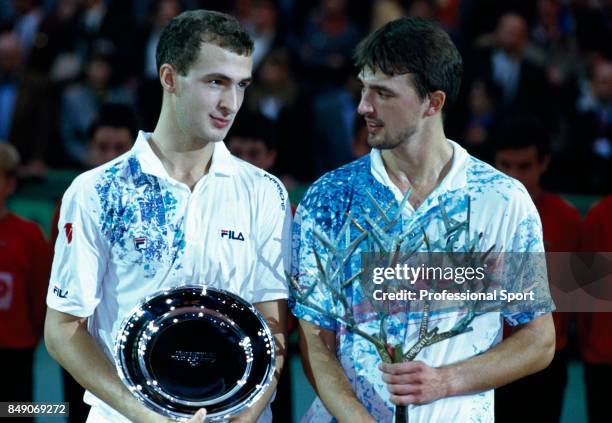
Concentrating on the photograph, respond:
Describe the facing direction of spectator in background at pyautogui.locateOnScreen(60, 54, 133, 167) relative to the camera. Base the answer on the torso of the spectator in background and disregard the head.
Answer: toward the camera

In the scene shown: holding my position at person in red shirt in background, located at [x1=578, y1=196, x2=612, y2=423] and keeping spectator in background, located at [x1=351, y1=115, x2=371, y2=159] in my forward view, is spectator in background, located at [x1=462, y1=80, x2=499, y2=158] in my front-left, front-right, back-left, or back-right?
front-right

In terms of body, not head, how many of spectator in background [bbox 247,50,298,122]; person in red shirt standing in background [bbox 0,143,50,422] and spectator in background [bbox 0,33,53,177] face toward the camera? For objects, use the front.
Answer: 3

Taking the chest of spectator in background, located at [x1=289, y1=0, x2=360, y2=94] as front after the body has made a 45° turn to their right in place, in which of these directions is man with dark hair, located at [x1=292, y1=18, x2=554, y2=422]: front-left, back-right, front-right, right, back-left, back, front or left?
front-left

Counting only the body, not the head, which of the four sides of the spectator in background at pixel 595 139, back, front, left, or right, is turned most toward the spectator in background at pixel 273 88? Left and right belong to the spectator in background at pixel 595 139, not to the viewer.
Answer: right

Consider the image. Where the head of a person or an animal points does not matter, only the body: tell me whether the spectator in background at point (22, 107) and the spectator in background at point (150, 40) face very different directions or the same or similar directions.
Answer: same or similar directions

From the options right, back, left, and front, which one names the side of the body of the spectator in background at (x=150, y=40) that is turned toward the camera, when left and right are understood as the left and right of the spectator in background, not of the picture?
front

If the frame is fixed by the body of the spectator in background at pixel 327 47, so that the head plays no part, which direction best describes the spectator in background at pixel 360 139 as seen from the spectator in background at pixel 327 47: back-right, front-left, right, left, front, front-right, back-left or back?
front

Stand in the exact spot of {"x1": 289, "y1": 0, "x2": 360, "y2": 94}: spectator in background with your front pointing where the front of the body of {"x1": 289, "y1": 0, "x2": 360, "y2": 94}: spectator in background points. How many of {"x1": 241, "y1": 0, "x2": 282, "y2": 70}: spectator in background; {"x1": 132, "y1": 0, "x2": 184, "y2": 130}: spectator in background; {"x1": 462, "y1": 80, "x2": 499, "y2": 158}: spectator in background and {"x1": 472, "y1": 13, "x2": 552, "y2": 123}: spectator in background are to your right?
2

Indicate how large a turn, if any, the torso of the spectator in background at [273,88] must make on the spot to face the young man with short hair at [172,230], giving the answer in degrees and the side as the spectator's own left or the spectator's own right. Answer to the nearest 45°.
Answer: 0° — they already face them

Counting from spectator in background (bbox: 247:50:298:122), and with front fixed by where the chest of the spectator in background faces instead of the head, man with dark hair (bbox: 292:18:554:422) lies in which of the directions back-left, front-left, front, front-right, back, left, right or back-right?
front

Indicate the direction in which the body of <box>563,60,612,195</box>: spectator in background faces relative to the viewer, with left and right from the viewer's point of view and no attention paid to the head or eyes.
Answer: facing the viewer

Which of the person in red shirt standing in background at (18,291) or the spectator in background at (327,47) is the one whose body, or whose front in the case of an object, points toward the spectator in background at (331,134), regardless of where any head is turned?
the spectator in background at (327,47)

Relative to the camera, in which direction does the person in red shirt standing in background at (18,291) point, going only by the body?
toward the camera

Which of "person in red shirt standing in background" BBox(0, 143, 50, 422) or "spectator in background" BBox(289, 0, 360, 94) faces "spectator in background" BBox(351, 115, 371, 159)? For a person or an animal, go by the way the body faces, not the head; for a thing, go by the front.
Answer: "spectator in background" BBox(289, 0, 360, 94)
